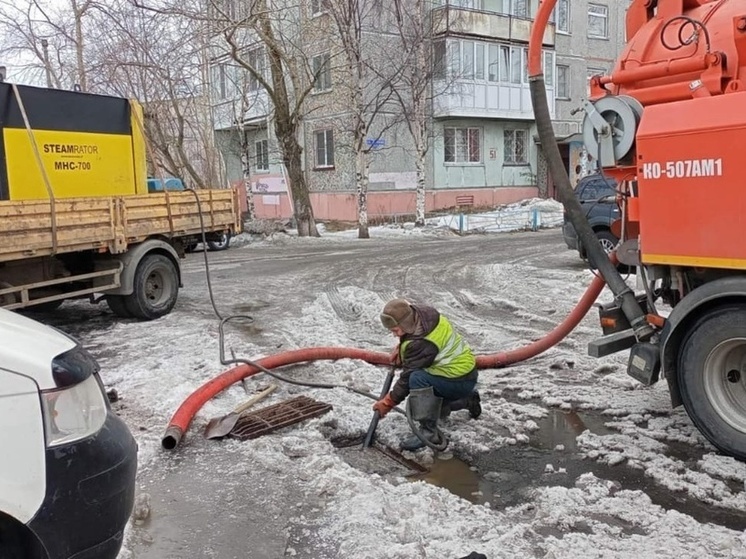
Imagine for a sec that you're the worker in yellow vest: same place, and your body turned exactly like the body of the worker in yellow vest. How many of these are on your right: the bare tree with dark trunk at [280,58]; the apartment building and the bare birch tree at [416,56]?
3

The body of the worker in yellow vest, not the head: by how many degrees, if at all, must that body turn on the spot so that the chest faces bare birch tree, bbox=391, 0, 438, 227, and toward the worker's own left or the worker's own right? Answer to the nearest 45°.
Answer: approximately 90° to the worker's own right

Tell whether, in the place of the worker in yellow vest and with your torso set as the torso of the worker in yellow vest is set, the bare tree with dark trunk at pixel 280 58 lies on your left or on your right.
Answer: on your right

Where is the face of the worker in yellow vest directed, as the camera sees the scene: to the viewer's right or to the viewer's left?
to the viewer's left

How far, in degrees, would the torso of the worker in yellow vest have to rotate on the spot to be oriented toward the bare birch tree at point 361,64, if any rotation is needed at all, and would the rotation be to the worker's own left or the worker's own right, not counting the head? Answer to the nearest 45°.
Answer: approximately 90° to the worker's own right

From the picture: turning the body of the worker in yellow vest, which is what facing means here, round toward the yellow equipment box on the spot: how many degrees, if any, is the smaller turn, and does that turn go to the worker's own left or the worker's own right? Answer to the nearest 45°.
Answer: approximately 45° to the worker's own right

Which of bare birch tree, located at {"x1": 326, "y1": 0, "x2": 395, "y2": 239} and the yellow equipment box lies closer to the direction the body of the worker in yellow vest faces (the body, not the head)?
the yellow equipment box

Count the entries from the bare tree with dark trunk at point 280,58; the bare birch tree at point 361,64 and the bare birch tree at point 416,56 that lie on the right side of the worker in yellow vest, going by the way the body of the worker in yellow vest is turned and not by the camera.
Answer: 3

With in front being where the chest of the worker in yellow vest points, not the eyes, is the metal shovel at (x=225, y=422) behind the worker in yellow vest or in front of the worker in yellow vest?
in front

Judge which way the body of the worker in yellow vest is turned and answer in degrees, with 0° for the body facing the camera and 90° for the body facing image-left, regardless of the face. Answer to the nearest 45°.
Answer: approximately 90°

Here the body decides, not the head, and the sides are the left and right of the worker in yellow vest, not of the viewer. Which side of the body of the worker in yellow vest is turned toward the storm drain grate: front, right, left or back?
front

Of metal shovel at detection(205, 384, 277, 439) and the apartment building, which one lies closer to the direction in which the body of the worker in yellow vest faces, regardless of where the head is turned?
the metal shovel
